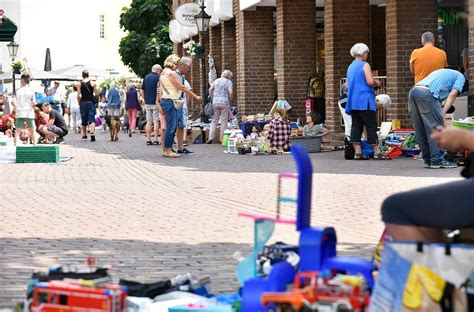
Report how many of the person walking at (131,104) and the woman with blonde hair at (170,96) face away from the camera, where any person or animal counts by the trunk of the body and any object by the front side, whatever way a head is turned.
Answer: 1

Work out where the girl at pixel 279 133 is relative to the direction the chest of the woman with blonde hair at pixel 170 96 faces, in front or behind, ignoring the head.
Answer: in front

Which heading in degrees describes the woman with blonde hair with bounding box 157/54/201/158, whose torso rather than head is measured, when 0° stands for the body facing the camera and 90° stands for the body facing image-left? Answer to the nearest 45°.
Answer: approximately 270°

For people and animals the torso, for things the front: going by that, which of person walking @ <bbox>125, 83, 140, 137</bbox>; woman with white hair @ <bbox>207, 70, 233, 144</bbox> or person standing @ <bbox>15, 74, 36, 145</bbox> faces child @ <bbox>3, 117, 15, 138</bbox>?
person standing @ <bbox>15, 74, 36, 145</bbox>

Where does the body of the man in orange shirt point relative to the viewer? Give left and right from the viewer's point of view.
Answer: facing away from the viewer

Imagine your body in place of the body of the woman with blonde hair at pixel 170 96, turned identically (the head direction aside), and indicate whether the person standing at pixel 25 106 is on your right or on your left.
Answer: on your left

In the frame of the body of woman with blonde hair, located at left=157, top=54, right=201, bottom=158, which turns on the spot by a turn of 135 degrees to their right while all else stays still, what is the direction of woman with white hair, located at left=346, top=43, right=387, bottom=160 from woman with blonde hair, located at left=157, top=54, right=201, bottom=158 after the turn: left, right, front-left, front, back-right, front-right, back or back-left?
left

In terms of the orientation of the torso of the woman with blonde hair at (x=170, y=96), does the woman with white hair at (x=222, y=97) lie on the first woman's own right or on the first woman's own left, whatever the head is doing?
on the first woman's own left

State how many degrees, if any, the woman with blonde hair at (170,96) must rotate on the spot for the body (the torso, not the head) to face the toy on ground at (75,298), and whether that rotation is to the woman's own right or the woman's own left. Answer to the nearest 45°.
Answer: approximately 90° to the woman's own right

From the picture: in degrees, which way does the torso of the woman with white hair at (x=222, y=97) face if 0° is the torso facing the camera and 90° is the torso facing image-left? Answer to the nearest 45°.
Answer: approximately 225°

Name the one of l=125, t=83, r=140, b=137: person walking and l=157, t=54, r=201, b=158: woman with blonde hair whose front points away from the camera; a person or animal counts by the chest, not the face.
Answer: the person walking

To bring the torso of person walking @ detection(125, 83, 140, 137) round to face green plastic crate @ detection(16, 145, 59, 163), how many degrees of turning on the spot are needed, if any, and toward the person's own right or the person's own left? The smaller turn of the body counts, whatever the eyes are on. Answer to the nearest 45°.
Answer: approximately 180°
